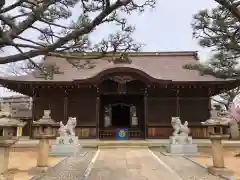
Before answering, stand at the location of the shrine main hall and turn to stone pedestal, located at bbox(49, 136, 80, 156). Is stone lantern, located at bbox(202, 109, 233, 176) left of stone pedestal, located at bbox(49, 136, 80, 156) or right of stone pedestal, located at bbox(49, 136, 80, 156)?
left

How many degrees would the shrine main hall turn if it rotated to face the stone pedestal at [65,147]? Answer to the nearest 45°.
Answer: approximately 45° to its right

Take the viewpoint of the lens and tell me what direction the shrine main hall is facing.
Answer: facing the viewer

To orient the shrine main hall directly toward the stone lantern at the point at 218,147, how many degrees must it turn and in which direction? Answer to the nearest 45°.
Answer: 0° — it already faces it

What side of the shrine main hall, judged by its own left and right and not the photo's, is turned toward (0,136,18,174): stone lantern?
front
